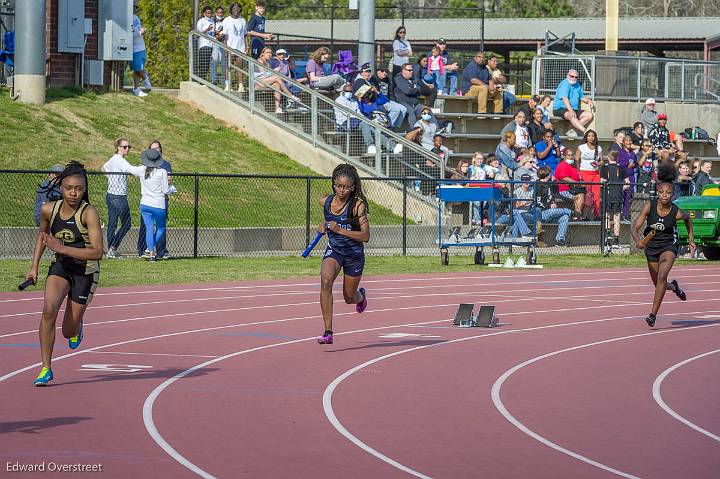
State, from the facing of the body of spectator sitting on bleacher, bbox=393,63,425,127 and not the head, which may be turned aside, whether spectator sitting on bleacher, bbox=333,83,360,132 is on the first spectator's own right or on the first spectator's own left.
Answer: on the first spectator's own right

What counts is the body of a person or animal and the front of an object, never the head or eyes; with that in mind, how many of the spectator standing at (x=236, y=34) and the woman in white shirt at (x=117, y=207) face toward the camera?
1

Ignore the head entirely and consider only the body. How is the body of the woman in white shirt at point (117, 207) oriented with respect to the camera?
to the viewer's right

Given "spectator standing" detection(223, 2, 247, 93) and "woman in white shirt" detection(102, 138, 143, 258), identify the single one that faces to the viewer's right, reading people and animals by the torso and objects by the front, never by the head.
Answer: the woman in white shirt

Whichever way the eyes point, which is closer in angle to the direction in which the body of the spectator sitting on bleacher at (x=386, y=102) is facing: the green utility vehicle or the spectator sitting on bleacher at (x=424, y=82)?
the green utility vehicle
